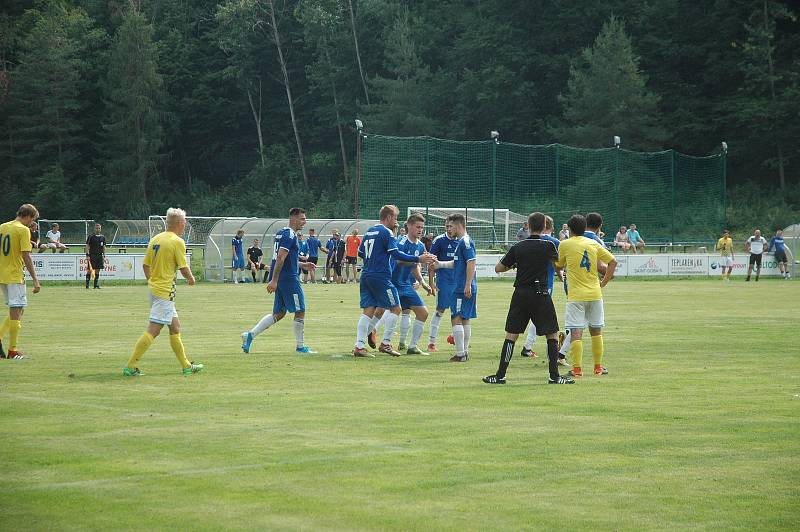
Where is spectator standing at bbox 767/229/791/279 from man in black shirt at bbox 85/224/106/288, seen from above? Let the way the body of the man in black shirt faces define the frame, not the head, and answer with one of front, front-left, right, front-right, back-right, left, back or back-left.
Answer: left

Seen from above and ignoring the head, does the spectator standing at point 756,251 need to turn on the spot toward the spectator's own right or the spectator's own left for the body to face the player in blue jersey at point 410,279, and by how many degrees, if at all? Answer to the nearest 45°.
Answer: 0° — they already face them

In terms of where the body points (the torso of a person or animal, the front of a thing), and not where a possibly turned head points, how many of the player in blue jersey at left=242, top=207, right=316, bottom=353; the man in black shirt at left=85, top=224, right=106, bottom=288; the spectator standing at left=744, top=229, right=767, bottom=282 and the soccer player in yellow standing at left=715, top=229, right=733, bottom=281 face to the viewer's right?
1

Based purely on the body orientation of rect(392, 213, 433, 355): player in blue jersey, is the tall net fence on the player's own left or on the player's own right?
on the player's own left

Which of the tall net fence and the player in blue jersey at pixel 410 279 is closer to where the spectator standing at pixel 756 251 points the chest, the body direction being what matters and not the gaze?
the player in blue jersey

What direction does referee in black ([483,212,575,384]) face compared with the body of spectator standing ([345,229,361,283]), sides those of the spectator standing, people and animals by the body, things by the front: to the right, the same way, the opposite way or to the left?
the opposite way

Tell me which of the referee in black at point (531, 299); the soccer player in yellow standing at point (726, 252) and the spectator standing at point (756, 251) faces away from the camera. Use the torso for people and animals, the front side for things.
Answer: the referee in black

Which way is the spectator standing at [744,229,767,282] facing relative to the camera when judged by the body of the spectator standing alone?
toward the camera

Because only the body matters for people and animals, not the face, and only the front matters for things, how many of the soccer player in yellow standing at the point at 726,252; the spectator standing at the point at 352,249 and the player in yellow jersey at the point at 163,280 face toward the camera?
2

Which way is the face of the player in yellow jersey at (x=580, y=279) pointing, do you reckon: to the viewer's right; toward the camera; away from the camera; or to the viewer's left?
away from the camera

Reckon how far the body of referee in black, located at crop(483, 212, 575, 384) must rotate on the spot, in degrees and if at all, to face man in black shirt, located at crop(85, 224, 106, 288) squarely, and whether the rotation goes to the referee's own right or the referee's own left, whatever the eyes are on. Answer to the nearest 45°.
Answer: approximately 45° to the referee's own left

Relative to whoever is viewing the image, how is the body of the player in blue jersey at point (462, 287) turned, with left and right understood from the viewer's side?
facing to the left of the viewer

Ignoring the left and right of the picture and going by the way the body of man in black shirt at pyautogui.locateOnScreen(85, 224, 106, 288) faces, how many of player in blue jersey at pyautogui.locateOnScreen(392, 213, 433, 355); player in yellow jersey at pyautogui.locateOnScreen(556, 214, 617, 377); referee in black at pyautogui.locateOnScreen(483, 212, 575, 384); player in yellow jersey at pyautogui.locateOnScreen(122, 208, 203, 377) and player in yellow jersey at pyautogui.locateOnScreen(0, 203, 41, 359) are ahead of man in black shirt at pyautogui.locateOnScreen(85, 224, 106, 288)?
5
